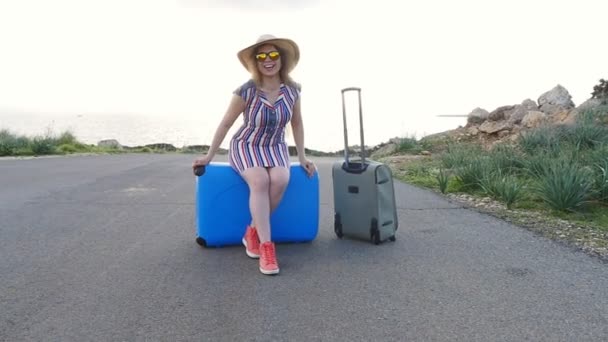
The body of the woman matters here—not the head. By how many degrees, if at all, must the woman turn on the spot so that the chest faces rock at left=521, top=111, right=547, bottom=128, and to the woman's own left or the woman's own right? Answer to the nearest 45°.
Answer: approximately 135° to the woman's own left

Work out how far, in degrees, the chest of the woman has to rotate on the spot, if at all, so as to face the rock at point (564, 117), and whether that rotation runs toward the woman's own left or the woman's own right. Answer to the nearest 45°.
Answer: approximately 135° to the woman's own left

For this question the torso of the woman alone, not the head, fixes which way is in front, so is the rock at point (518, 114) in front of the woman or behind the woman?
behind

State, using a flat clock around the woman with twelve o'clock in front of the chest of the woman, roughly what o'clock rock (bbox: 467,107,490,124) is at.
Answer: The rock is roughly at 7 o'clock from the woman.

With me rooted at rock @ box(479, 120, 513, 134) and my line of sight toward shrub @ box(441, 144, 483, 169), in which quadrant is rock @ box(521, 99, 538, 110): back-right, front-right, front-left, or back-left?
back-left

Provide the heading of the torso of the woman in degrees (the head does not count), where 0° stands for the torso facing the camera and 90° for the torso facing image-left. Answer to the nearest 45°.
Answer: approximately 0°

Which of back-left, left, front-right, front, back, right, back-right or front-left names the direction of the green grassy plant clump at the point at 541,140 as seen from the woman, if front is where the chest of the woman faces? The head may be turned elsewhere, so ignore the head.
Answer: back-left

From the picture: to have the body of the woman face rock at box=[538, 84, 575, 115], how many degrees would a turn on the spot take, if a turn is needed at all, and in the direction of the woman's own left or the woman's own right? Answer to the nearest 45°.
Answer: approximately 135° to the woman's own left
